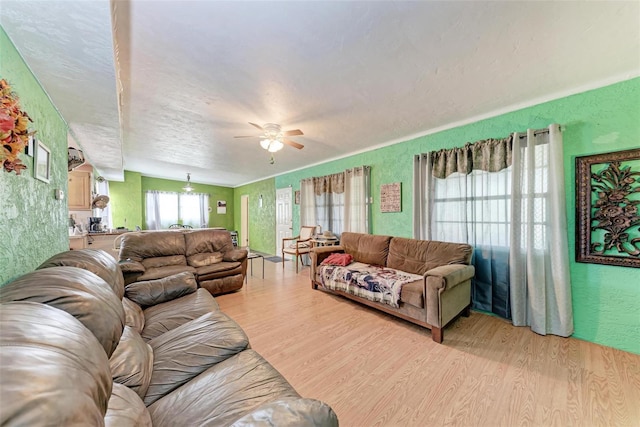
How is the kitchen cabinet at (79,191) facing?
toward the camera

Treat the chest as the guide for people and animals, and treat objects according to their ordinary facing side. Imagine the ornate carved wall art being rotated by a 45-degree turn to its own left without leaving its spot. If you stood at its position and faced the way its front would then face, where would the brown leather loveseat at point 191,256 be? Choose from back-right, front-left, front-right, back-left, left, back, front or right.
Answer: front-right

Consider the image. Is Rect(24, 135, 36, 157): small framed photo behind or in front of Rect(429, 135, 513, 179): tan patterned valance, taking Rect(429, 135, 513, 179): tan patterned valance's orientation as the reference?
in front

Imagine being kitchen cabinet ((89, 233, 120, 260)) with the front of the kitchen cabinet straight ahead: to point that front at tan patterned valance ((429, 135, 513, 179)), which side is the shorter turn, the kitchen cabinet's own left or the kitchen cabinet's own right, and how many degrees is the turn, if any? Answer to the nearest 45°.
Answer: approximately 45° to the kitchen cabinet's own left

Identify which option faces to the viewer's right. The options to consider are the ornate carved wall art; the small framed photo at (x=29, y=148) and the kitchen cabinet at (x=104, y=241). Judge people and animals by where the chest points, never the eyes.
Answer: the small framed photo

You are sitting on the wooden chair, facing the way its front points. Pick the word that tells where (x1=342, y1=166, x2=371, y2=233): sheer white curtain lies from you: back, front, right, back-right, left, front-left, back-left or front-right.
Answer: left

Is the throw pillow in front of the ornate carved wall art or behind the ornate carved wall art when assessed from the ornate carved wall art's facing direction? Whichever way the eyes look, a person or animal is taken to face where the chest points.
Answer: in front

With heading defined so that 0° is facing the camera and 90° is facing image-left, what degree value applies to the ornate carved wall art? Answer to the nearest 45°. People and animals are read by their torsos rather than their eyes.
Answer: approximately 45°

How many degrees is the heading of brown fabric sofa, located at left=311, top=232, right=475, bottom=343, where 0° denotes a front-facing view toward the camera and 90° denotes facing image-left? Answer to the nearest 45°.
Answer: approximately 45°

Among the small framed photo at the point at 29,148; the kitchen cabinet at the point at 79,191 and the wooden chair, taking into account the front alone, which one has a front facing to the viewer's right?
the small framed photo

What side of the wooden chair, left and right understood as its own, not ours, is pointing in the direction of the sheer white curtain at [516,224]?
left

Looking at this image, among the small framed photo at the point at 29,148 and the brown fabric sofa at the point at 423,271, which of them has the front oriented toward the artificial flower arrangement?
the brown fabric sofa

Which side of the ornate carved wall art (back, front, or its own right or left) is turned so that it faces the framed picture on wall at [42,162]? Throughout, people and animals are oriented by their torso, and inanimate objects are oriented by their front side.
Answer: front

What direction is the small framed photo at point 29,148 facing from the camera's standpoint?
to the viewer's right

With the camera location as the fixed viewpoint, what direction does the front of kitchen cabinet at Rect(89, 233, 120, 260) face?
facing the viewer

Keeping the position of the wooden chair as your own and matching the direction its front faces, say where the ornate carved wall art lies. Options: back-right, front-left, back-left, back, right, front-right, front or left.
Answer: left
